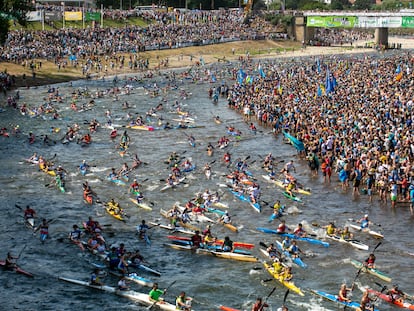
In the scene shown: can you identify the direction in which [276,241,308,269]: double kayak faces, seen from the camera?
facing the viewer and to the right of the viewer

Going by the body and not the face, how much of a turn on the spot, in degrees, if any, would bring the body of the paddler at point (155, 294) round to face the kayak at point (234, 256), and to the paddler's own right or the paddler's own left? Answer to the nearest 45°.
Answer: approximately 90° to the paddler's own left

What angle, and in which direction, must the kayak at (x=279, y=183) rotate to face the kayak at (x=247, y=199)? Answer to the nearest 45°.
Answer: approximately 90° to its right

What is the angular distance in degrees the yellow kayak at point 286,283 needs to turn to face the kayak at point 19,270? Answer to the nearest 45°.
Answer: approximately 135° to its right

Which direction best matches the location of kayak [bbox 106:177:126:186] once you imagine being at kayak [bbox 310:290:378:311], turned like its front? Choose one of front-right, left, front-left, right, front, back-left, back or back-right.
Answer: back

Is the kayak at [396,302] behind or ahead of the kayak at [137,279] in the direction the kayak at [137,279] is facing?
ahead

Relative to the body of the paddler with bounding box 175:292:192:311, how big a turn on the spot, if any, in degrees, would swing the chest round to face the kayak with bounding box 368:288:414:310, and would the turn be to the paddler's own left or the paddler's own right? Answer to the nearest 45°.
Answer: approximately 45° to the paddler's own left

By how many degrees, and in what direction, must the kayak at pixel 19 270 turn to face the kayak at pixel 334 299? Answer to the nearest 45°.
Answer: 0° — it already faces it
